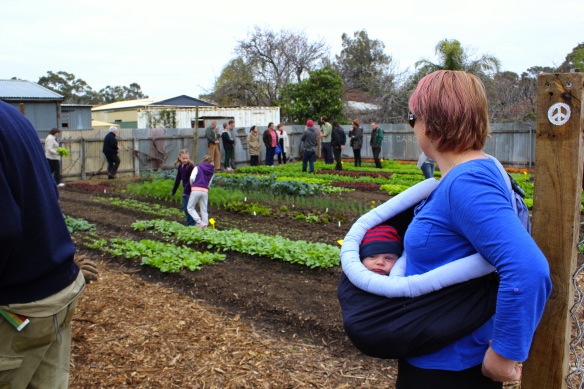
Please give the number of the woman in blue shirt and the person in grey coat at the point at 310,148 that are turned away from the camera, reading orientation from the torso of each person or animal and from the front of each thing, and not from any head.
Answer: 1

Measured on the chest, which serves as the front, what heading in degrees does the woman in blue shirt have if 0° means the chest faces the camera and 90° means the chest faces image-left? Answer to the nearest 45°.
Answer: approximately 90°

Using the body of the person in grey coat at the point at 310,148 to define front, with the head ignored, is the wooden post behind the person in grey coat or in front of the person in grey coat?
behind

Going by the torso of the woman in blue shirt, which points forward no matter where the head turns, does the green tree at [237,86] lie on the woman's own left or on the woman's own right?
on the woman's own right

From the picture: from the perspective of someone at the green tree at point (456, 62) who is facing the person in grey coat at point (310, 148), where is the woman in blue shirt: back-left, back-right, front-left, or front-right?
front-left

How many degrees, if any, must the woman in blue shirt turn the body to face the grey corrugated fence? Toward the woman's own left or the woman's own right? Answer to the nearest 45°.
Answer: approximately 45° to the woman's own right

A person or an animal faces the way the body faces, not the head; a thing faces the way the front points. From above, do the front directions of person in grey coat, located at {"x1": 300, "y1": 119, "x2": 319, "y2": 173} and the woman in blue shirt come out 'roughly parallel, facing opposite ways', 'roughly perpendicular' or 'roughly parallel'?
roughly perpendicular

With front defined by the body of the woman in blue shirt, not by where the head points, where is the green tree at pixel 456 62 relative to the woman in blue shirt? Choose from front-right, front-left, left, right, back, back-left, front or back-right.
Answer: right

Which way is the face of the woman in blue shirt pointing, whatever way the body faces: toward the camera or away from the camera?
away from the camera

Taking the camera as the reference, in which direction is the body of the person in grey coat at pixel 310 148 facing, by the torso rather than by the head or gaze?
away from the camera

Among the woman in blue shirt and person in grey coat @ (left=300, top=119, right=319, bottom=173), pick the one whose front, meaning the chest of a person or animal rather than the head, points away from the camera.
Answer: the person in grey coat

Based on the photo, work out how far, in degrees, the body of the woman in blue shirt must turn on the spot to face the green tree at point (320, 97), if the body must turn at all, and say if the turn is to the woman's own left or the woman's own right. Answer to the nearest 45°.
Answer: approximately 90° to the woman's own right

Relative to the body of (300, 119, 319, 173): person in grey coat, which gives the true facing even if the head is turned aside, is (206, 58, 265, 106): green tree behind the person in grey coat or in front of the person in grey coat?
in front

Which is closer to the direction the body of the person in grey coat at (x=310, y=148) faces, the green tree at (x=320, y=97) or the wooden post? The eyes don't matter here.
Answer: the green tree
